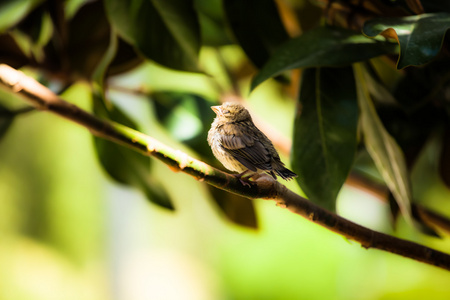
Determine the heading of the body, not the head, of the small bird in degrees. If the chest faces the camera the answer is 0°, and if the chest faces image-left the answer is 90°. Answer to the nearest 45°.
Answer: approximately 90°
